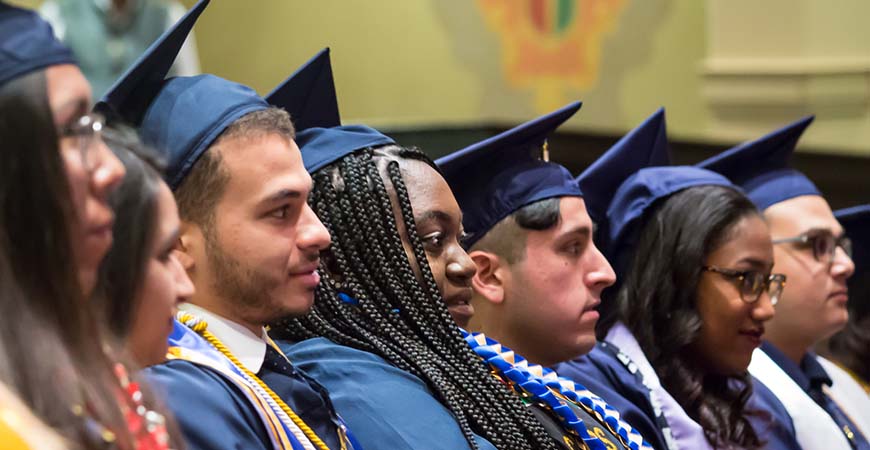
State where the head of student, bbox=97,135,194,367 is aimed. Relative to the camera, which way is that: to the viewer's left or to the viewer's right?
to the viewer's right

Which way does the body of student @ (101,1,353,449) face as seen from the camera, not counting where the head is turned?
to the viewer's right

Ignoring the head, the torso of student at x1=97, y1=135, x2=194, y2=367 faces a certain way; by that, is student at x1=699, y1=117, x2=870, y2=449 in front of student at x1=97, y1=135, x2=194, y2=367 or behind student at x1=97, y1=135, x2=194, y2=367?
in front

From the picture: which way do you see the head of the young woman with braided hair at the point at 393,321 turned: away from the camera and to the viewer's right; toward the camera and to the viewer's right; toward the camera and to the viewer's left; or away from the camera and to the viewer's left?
toward the camera and to the viewer's right

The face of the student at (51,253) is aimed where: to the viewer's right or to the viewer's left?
to the viewer's right

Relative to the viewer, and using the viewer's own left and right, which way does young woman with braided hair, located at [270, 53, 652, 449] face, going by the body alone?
facing to the right of the viewer

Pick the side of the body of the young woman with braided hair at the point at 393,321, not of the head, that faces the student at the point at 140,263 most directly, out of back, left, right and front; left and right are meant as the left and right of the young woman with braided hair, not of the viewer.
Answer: right

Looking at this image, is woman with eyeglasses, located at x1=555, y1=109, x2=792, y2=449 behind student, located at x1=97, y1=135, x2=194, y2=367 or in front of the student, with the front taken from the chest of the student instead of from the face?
in front
